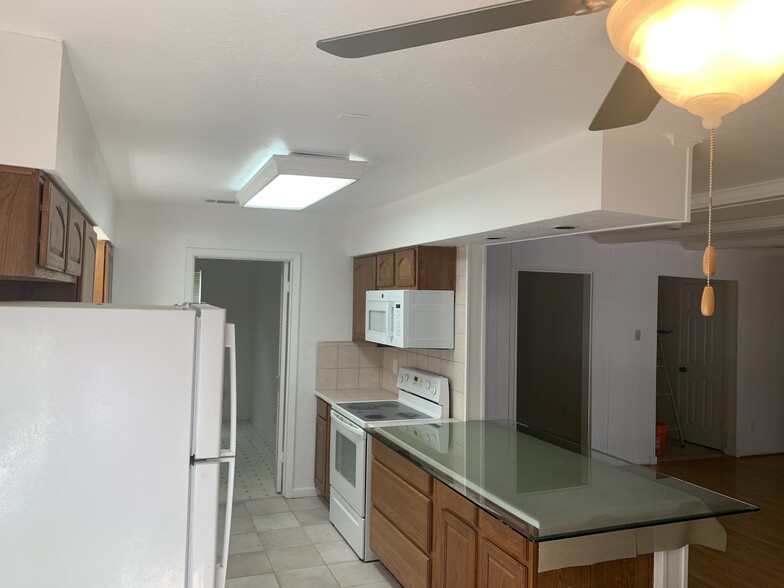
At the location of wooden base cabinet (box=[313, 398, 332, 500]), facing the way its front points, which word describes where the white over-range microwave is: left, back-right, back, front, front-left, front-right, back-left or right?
back-left

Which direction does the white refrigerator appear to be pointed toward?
to the viewer's right

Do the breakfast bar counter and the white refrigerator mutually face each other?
yes

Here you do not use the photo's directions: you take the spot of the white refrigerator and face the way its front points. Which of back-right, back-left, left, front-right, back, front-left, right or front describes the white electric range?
front-left

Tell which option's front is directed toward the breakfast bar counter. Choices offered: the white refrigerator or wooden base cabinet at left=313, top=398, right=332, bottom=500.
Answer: the white refrigerator

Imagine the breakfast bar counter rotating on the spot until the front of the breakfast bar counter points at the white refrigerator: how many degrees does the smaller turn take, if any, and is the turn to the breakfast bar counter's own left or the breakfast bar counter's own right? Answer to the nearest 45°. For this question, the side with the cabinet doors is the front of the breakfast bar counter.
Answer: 0° — it already faces it

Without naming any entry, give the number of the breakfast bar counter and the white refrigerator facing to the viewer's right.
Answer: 1

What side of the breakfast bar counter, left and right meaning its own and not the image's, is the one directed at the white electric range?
right

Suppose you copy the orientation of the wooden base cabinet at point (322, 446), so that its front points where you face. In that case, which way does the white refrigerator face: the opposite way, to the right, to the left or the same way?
the opposite way

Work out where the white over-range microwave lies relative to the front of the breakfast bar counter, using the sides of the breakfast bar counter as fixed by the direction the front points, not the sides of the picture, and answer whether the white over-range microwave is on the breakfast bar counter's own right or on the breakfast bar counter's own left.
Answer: on the breakfast bar counter's own right

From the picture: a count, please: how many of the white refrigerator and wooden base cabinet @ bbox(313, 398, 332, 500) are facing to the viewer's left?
1

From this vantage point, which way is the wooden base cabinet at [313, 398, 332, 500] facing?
to the viewer's left

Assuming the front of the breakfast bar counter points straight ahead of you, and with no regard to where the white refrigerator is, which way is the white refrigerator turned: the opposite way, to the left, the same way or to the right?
the opposite way
